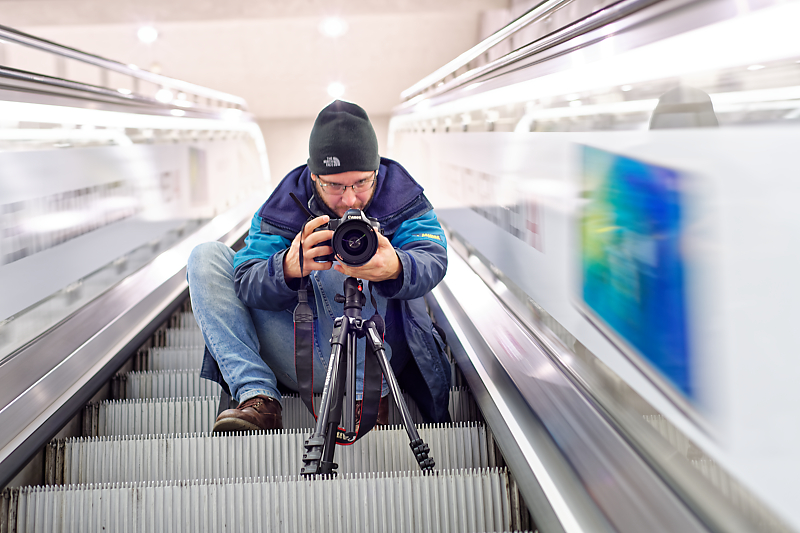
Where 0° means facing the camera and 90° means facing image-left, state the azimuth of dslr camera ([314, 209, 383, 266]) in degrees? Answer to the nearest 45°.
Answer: approximately 0°

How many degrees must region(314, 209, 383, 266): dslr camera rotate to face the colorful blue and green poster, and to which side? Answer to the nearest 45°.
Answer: approximately 45° to its left

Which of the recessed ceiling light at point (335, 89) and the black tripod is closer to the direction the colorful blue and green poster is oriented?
the black tripod

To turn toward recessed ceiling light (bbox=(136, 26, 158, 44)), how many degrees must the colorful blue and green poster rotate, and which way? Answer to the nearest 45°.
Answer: approximately 90° to its right

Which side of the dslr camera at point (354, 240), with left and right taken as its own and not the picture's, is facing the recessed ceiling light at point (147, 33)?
back

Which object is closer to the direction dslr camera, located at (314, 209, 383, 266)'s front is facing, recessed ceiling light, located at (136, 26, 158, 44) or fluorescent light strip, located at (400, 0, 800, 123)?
the fluorescent light strip

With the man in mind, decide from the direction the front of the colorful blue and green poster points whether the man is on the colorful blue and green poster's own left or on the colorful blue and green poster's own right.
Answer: on the colorful blue and green poster's own right

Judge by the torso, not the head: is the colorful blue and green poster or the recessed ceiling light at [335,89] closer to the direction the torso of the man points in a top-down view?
the colorful blue and green poster

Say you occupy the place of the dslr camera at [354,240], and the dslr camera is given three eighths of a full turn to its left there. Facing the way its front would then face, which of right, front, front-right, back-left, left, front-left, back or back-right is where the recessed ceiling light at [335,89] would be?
front-left

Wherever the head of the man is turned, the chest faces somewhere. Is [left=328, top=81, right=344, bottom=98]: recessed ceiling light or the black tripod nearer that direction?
the black tripod

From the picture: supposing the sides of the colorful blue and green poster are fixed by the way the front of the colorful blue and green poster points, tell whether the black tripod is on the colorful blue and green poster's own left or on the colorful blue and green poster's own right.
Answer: on the colorful blue and green poster's own right

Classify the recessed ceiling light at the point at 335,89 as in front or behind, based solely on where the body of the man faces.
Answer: behind
